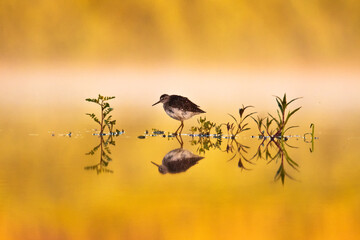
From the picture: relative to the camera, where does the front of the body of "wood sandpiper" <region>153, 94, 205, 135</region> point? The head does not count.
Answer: to the viewer's left
